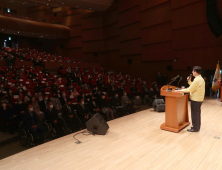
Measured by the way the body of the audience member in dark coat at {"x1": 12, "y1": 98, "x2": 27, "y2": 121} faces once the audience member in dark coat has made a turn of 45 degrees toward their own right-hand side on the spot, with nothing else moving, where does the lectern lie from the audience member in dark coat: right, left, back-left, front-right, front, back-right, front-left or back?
front-left

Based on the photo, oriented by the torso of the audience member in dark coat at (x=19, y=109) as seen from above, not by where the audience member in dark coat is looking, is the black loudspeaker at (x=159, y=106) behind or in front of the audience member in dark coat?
in front

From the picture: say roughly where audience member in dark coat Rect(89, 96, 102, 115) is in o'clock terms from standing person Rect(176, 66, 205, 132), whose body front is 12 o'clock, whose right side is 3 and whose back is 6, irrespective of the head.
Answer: The audience member in dark coat is roughly at 1 o'clock from the standing person.

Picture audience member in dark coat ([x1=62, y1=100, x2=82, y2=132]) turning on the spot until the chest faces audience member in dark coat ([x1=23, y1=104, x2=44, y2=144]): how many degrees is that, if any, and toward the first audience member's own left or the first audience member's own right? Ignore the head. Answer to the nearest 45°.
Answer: approximately 90° to the first audience member's own right

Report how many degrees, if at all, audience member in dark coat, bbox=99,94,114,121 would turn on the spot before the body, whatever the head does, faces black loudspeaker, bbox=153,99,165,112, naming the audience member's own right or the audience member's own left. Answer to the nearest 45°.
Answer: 0° — they already face it

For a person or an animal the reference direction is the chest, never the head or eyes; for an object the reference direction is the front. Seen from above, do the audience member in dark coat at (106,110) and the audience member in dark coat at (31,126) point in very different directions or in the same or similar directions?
same or similar directions

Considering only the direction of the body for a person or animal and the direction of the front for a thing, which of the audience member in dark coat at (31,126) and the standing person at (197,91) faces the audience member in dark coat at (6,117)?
the standing person

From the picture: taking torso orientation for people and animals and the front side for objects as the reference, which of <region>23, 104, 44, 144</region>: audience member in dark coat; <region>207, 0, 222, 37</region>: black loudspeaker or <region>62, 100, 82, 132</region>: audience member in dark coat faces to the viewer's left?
the black loudspeaker

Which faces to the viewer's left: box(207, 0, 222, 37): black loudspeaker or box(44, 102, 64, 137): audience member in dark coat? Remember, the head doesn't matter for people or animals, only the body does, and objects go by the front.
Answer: the black loudspeaker

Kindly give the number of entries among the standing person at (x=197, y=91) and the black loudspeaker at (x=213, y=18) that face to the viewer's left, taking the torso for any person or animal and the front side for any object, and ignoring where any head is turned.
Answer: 2

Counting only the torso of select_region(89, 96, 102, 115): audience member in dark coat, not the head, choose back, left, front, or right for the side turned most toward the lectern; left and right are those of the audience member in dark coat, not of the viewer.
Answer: front

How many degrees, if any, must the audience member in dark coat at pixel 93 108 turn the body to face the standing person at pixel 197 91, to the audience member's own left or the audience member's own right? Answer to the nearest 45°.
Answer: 0° — they already face them

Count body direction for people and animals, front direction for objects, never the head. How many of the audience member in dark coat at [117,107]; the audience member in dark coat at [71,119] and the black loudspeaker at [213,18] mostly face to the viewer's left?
1

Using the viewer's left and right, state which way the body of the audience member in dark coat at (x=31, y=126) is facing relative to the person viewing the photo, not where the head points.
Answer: facing the viewer and to the right of the viewer

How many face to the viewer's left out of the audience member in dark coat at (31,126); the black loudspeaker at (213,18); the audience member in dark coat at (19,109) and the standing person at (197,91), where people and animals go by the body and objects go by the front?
2

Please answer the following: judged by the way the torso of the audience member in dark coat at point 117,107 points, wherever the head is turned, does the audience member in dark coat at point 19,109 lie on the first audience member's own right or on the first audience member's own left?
on the first audience member's own right

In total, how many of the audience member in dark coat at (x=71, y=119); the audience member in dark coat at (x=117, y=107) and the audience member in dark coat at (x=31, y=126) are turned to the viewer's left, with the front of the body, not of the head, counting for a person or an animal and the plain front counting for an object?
0

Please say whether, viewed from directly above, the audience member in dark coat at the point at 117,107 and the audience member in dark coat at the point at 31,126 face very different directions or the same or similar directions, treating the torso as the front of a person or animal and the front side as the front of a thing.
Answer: same or similar directions

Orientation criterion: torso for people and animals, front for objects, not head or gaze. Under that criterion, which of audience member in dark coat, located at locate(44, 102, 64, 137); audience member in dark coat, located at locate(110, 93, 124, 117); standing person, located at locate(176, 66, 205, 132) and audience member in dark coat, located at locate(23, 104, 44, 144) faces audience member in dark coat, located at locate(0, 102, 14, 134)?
the standing person
